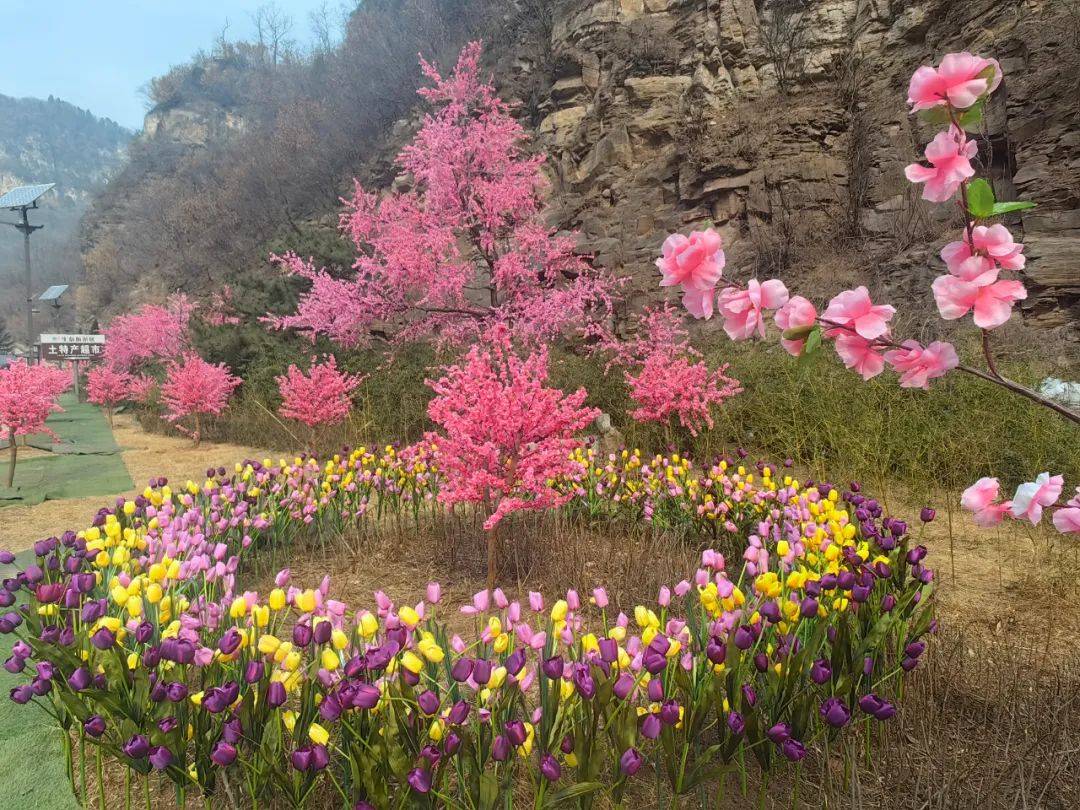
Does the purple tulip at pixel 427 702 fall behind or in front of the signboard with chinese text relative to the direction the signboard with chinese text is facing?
in front

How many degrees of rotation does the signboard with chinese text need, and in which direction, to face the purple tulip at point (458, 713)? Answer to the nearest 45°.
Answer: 0° — it already faces it

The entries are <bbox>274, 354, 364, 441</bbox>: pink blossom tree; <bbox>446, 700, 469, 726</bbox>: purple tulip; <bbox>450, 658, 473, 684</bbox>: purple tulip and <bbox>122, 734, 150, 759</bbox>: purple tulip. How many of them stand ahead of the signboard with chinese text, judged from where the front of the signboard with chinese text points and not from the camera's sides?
4

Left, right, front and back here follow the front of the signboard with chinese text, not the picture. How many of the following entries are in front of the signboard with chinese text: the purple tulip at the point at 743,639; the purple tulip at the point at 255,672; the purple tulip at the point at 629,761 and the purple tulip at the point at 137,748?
4

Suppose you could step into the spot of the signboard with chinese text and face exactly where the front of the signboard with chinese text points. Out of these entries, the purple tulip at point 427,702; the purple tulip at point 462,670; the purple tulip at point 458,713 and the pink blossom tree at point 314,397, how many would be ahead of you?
4

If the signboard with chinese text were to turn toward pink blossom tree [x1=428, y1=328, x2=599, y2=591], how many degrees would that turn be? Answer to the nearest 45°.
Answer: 0° — it already faces it

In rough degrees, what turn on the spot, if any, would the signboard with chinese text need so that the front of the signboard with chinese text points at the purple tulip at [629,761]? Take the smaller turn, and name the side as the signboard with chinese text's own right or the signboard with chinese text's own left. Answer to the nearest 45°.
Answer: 0° — it already faces it

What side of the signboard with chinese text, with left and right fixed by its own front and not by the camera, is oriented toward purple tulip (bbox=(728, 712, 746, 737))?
front

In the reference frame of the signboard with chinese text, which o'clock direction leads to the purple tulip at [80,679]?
The purple tulip is roughly at 12 o'clock from the signboard with chinese text.

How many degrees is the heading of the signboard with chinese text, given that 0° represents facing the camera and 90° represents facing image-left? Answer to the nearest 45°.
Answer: approximately 0°

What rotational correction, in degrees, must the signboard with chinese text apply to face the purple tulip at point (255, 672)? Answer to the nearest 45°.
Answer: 0° — it already faces it

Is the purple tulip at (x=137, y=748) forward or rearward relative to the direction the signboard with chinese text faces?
forward

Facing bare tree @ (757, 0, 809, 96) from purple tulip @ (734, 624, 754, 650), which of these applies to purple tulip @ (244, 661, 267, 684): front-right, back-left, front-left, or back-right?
back-left
